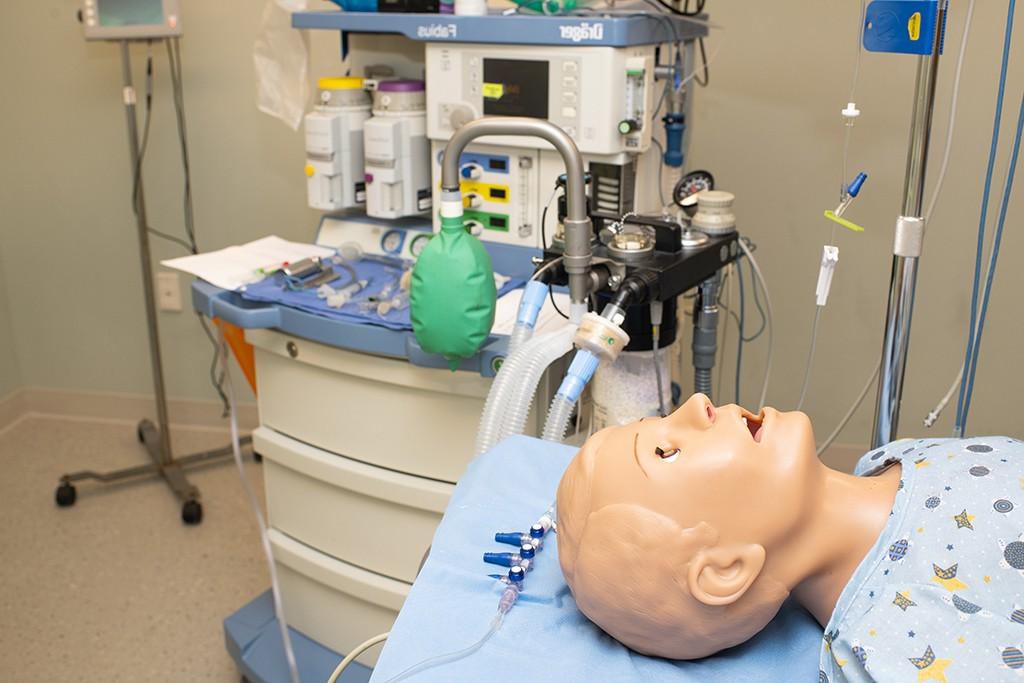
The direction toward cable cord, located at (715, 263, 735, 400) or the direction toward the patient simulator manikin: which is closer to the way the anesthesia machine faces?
the patient simulator manikin

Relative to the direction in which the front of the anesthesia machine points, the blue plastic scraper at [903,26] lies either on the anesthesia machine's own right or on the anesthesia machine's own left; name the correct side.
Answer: on the anesthesia machine's own left

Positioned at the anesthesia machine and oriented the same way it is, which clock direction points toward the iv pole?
The iv pole is roughly at 9 o'clock from the anesthesia machine.

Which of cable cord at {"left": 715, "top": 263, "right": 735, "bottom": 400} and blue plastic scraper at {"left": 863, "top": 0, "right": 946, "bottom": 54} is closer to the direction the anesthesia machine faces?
the blue plastic scraper

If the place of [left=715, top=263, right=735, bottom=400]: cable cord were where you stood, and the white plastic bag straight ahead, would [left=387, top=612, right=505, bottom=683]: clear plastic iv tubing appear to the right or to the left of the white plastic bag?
left

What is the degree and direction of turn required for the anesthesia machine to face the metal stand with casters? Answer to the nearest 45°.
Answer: approximately 90° to its right

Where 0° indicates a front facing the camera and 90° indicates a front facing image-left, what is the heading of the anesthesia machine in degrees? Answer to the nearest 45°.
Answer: approximately 45°

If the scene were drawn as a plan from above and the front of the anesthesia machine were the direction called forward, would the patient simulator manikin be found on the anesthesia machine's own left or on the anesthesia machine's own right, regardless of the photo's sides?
on the anesthesia machine's own left

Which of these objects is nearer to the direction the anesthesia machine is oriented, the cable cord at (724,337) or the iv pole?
the iv pole

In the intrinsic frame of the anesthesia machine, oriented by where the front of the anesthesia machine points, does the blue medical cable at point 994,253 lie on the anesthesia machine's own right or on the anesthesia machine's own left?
on the anesthesia machine's own left
